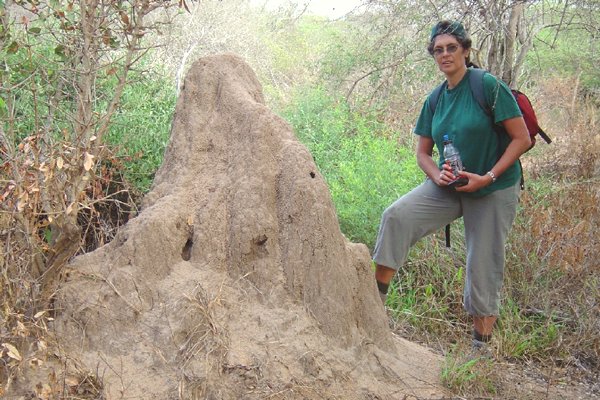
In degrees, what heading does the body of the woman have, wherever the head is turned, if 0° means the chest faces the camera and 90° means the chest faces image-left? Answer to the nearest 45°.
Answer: approximately 45°
